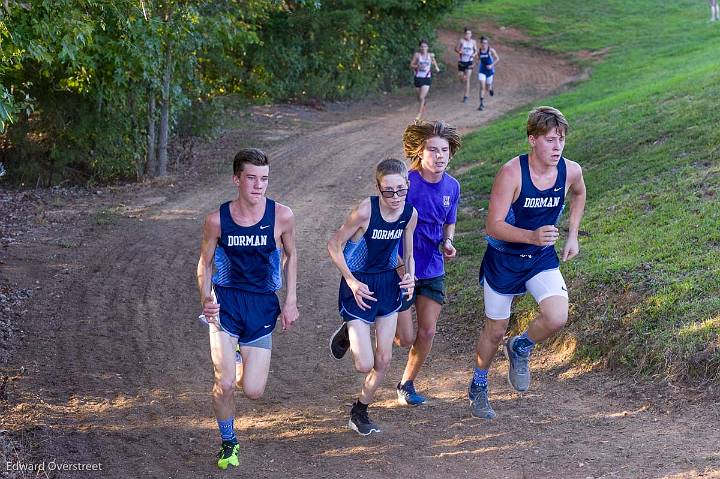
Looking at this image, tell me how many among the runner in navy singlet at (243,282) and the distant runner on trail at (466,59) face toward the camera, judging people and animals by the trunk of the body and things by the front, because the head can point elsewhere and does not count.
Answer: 2

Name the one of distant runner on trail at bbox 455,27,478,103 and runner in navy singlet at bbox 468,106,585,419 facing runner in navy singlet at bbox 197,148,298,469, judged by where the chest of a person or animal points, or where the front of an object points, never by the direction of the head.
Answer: the distant runner on trail

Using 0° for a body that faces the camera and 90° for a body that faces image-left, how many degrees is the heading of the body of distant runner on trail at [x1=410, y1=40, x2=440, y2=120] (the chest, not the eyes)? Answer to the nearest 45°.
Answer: approximately 0°

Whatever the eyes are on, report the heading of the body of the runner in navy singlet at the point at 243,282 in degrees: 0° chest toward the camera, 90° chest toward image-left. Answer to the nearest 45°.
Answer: approximately 0°

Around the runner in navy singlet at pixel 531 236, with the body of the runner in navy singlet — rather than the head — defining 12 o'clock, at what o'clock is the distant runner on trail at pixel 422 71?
The distant runner on trail is roughly at 7 o'clock from the runner in navy singlet.

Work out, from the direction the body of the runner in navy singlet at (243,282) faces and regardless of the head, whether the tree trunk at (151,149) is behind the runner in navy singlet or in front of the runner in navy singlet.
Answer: behind

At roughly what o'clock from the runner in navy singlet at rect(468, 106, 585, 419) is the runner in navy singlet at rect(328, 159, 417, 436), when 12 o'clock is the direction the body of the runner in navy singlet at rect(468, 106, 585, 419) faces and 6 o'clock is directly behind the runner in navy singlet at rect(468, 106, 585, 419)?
the runner in navy singlet at rect(328, 159, 417, 436) is roughly at 4 o'clock from the runner in navy singlet at rect(468, 106, 585, 419).

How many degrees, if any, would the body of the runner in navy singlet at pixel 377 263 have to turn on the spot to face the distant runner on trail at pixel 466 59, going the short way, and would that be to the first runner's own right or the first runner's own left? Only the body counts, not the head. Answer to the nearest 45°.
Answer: approximately 135° to the first runner's own left
